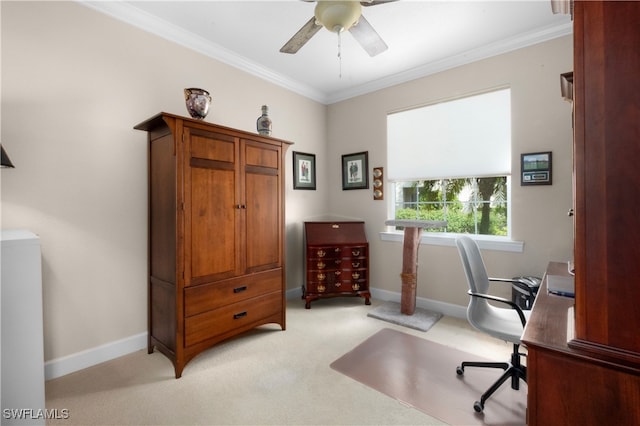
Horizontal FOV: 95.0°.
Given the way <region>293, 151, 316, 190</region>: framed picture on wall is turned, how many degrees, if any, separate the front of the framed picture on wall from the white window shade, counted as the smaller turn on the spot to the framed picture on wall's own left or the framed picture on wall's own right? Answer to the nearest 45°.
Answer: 0° — it already faces it

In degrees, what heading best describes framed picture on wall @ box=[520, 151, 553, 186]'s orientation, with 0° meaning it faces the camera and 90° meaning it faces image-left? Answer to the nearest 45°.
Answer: approximately 0°

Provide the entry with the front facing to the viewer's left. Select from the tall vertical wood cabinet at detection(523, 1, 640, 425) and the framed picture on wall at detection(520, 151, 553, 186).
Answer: the tall vertical wood cabinet

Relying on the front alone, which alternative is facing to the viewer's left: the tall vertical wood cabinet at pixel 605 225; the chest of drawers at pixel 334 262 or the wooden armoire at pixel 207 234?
the tall vertical wood cabinet

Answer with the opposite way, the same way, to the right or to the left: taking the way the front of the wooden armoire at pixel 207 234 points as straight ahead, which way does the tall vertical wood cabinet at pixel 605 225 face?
the opposite way

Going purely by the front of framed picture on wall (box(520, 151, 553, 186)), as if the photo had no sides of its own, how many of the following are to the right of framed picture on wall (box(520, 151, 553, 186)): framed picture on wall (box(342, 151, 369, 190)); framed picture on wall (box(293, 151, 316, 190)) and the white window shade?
3

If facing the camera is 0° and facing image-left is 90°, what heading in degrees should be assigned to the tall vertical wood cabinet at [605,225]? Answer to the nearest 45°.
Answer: approximately 90°

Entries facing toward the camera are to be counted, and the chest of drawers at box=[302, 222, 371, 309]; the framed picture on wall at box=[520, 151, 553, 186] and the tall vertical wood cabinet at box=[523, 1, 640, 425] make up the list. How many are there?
2

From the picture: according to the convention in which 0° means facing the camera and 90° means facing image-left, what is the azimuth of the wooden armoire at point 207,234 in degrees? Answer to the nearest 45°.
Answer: approximately 315°
